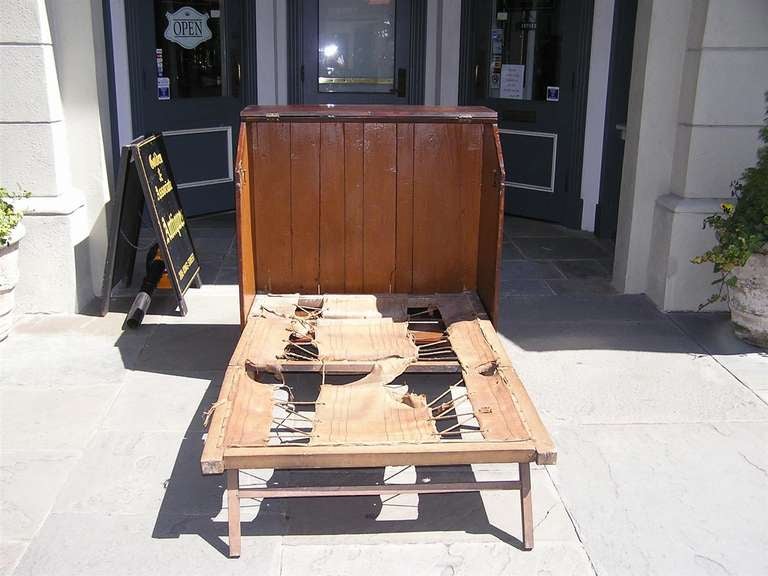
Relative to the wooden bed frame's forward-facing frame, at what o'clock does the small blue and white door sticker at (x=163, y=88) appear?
The small blue and white door sticker is roughly at 5 o'clock from the wooden bed frame.

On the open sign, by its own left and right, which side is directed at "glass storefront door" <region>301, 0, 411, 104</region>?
left

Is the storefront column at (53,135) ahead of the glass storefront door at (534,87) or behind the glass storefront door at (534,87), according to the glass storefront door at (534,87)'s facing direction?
ahead

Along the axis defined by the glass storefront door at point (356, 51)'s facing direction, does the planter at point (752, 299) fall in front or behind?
in front

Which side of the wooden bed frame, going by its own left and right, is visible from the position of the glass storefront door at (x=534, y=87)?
back

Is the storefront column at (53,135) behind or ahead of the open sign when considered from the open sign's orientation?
ahead

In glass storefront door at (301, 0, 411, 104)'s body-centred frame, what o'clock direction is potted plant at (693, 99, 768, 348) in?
The potted plant is roughly at 11 o'clock from the glass storefront door.

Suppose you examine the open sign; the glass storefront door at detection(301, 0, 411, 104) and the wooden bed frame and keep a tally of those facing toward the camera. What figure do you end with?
3

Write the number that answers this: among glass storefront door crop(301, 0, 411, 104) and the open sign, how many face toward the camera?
2

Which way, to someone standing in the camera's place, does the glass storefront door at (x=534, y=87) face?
facing the viewer and to the left of the viewer

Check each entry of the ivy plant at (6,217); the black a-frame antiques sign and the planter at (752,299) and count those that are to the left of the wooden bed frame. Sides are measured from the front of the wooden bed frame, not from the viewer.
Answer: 1

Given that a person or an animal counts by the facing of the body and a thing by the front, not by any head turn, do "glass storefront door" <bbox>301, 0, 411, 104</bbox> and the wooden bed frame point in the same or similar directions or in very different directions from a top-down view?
same or similar directions

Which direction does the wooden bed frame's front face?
toward the camera

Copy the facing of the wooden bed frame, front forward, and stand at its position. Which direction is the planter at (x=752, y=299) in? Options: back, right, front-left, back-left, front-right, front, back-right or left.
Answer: left

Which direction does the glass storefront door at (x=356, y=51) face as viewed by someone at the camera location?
facing the viewer
